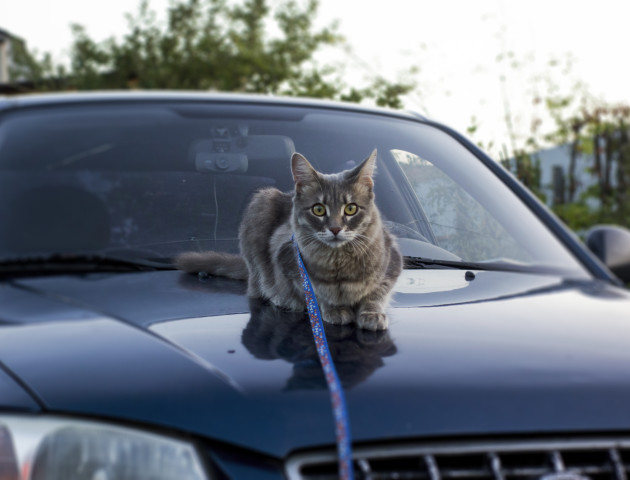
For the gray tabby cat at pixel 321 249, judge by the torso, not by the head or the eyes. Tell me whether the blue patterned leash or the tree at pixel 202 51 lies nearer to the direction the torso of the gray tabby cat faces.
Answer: the blue patterned leash

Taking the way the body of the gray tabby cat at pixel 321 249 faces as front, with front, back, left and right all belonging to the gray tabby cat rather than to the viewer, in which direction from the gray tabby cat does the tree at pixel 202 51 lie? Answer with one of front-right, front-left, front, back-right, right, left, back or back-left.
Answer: back-left

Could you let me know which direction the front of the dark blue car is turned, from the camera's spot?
facing the viewer and to the right of the viewer

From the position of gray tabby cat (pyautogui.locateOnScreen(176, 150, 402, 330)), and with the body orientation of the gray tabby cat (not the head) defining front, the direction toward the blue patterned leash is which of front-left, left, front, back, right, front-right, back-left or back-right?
front-right

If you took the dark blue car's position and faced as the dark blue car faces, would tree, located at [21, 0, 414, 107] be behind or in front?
behind
